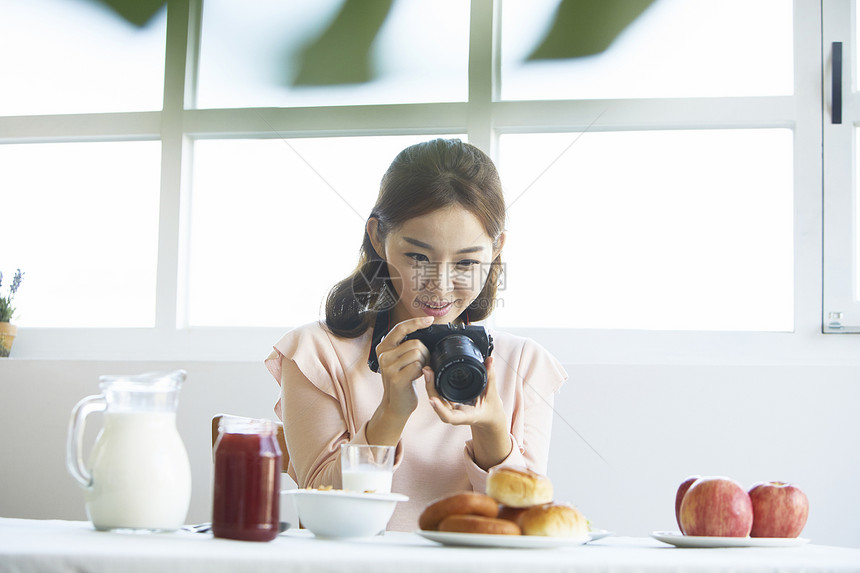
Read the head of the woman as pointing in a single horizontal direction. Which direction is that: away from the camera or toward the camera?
toward the camera

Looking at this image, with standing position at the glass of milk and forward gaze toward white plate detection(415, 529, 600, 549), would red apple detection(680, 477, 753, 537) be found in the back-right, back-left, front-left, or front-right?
front-left

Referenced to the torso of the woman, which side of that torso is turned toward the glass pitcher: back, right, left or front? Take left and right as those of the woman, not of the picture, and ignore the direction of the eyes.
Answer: front

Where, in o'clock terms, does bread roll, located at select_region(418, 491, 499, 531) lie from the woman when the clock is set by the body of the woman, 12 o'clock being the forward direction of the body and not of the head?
The bread roll is roughly at 12 o'clock from the woman.

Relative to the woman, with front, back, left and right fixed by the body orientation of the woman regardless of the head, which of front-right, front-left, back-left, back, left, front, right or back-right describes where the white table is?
front

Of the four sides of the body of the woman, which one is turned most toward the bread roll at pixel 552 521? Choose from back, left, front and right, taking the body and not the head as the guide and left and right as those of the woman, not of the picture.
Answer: front

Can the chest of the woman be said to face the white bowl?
yes

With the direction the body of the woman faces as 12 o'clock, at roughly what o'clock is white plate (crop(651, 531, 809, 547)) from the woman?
The white plate is roughly at 11 o'clock from the woman.

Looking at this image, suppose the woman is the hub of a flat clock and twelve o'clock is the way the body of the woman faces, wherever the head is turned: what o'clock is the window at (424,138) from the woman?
The window is roughly at 6 o'clock from the woman.

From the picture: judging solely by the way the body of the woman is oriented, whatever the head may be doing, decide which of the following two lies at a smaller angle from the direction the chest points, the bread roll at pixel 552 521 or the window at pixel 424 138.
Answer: the bread roll

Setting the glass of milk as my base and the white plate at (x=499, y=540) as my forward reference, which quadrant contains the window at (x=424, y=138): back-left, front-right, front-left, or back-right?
back-left

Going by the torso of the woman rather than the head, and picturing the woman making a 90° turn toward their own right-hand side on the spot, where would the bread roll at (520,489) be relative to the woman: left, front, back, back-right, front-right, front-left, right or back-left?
left

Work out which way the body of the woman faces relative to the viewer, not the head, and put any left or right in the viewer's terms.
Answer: facing the viewer

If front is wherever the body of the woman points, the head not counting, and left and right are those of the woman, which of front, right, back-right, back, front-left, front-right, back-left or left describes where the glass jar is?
front

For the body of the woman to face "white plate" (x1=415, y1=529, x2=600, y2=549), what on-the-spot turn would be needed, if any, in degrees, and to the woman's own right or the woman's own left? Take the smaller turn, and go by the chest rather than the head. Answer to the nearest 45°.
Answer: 0° — they already face it

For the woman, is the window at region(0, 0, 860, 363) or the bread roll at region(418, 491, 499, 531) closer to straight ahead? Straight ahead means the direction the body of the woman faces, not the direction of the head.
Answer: the bread roll
